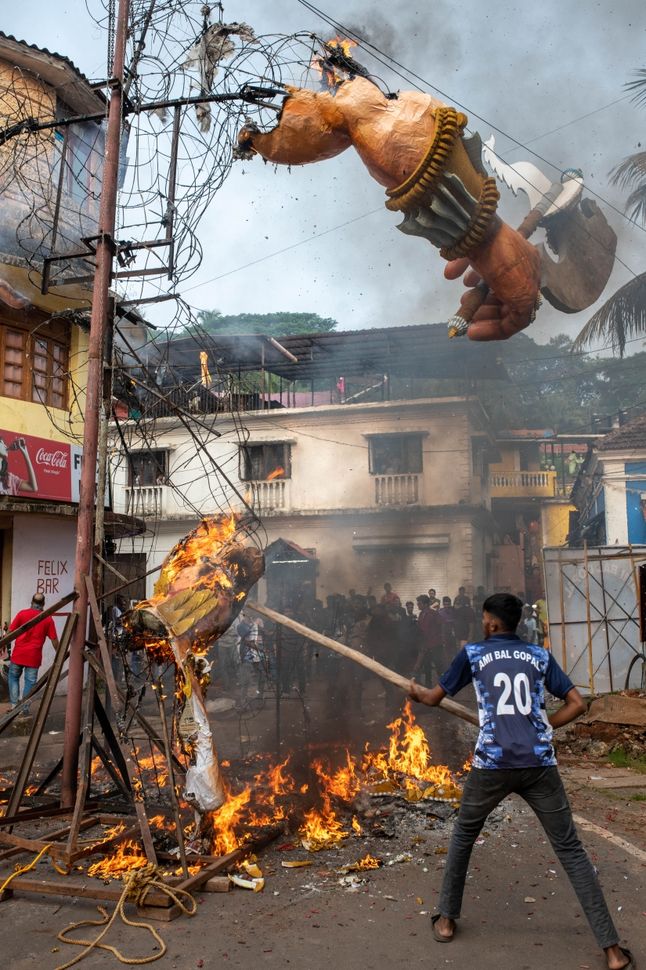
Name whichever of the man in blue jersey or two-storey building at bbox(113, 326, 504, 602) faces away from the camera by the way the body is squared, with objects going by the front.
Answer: the man in blue jersey

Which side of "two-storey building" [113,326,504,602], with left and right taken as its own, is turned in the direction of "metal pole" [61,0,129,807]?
front

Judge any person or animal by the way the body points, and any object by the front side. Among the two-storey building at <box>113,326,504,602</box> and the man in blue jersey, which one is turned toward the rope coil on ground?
the two-storey building

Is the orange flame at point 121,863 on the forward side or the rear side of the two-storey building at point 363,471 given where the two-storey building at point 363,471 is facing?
on the forward side

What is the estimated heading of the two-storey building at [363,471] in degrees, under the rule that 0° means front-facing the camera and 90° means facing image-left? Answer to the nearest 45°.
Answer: approximately 0°

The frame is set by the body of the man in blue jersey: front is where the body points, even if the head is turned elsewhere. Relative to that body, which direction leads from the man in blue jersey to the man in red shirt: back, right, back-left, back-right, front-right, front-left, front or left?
front-left

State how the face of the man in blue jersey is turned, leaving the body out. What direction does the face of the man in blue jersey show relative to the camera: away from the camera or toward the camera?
away from the camera

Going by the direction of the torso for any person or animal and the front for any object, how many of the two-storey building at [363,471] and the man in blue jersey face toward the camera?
1

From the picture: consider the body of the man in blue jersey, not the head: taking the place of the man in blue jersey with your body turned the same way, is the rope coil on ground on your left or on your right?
on your left

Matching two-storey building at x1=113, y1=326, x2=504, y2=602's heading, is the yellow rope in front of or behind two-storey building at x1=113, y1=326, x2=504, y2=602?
in front

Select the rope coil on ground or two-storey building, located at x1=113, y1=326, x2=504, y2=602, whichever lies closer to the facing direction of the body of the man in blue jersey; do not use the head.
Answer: the two-storey building

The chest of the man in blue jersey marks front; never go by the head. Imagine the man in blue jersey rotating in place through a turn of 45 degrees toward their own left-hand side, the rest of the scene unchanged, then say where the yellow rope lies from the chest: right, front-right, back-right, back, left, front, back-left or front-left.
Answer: front-left

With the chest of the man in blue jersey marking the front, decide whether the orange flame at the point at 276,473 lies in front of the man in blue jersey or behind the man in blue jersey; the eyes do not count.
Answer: in front

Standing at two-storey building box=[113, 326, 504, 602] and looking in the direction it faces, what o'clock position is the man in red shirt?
The man in red shirt is roughly at 1 o'clock from the two-storey building.

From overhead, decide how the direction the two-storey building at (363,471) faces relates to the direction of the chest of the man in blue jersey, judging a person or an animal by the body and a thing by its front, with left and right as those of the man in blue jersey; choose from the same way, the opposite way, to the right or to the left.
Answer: the opposite way

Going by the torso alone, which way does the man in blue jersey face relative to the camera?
away from the camera
